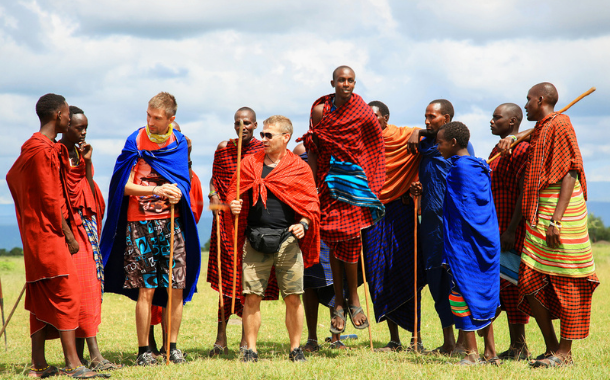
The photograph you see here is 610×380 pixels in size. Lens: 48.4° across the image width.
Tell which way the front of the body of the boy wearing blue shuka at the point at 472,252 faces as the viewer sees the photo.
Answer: to the viewer's left

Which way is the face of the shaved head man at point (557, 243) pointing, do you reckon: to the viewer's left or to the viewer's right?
to the viewer's left

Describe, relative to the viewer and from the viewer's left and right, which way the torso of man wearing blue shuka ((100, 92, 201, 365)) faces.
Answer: facing the viewer

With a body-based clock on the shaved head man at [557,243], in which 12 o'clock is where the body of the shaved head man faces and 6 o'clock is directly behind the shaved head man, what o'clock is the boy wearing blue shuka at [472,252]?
The boy wearing blue shuka is roughly at 11 o'clock from the shaved head man.

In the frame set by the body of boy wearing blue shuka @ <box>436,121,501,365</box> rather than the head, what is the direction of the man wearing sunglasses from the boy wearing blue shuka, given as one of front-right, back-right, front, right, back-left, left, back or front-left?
front

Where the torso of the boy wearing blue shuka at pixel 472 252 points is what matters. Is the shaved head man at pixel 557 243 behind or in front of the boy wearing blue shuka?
behind

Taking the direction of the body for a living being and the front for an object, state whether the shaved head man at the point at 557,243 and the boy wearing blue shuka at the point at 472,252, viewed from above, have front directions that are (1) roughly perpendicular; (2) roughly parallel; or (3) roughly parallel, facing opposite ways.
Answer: roughly parallel

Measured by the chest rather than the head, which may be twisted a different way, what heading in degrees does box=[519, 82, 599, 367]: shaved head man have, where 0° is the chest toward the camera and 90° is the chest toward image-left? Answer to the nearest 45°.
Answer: approximately 90°

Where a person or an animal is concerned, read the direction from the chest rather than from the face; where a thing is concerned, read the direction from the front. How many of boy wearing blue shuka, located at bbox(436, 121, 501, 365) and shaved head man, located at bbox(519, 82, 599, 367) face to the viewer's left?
2

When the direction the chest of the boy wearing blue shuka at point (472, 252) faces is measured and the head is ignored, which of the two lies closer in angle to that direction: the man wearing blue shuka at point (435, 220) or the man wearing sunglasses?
the man wearing sunglasses

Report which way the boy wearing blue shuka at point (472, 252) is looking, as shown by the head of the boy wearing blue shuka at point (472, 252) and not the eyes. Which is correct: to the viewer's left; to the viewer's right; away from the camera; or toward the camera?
to the viewer's left

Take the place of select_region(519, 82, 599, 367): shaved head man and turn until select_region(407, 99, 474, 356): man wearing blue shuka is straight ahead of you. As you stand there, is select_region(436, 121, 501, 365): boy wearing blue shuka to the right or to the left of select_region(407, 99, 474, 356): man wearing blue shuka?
left

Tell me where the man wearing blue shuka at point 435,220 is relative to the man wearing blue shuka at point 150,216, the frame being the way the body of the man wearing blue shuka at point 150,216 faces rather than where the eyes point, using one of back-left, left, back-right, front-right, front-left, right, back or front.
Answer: left

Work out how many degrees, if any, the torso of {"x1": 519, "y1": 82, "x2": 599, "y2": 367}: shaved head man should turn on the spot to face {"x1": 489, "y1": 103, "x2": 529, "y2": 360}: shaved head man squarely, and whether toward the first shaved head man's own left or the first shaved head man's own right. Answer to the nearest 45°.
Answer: approximately 45° to the first shaved head man's own right
